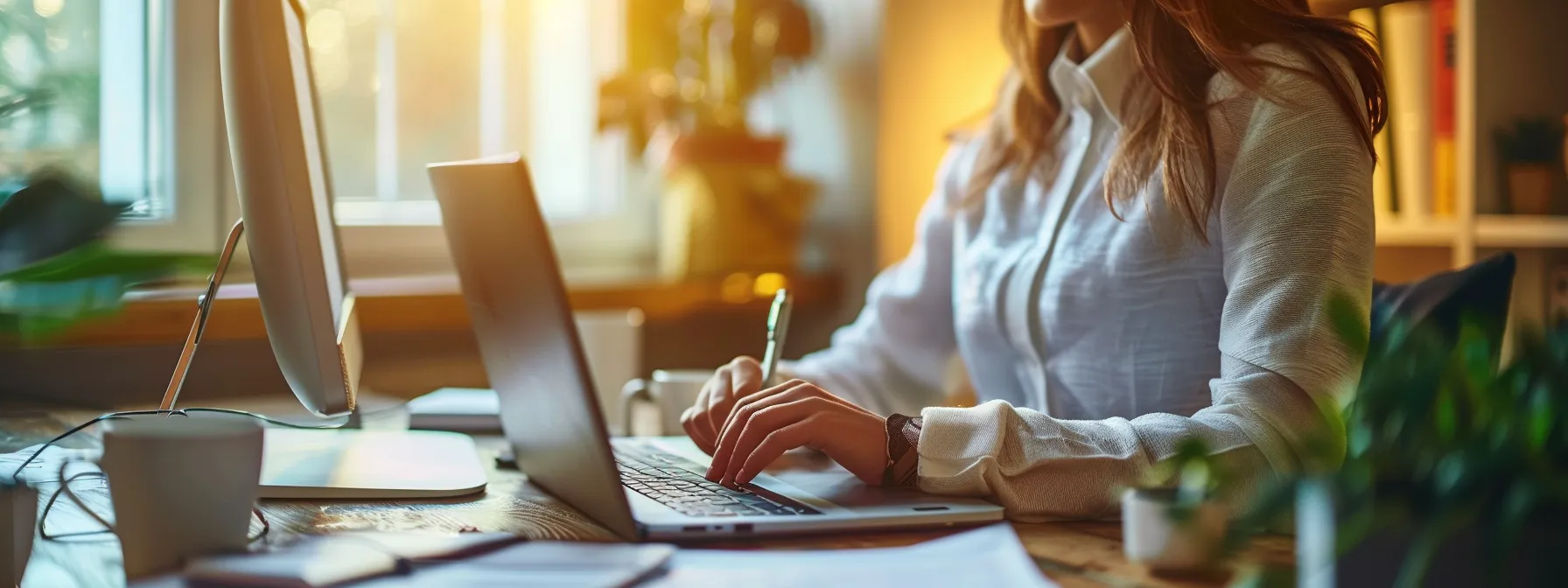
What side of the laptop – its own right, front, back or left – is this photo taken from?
right

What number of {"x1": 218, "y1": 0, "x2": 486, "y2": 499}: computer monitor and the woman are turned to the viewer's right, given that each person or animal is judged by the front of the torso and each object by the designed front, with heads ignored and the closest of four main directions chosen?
1

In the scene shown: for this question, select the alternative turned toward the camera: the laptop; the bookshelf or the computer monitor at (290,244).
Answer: the bookshelf

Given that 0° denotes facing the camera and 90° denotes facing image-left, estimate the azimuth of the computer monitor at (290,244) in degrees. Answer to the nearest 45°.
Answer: approximately 270°

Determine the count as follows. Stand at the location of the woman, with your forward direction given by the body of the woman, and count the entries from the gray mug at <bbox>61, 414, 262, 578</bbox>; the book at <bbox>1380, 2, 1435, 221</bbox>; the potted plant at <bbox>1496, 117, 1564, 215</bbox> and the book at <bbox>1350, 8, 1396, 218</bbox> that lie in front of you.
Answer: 1

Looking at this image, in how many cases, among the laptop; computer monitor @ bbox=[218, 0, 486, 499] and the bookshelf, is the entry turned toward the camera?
1

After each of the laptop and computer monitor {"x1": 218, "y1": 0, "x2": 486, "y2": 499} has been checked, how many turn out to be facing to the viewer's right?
2

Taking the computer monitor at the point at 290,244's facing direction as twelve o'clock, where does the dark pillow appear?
The dark pillow is roughly at 12 o'clock from the computer monitor.

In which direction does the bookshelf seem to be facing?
toward the camera

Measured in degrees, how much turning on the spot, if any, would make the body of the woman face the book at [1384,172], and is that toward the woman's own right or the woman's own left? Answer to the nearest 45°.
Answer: approximately 180°

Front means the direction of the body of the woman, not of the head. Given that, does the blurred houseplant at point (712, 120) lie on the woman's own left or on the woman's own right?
on the woman's own right
